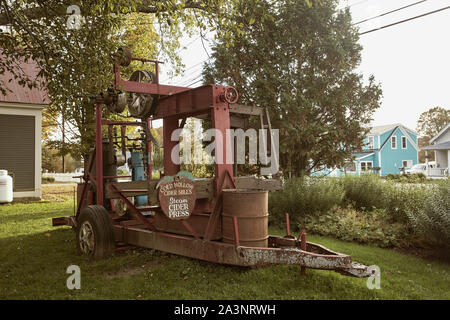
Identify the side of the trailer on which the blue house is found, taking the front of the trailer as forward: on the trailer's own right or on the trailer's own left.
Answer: on the trailer's own left

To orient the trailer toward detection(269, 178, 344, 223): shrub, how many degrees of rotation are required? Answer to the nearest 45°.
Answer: approximately 90° to its left

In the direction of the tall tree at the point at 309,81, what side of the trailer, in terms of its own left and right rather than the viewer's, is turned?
left

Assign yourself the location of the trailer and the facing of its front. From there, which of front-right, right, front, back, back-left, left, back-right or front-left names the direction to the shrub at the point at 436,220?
front-left

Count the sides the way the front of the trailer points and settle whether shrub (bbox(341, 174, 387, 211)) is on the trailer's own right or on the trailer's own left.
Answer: on the trailer's own left

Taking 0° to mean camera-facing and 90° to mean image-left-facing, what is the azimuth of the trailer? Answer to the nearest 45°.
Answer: approximately 315°

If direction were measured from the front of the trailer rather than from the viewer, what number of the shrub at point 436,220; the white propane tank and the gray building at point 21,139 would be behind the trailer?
2

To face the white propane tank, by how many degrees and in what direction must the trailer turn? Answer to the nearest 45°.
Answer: approximately 180°

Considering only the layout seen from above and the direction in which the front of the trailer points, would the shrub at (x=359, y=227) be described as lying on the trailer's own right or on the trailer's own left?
on the trailer's own left

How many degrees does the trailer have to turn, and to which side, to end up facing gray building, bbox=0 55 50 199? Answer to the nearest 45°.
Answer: approximately 180°

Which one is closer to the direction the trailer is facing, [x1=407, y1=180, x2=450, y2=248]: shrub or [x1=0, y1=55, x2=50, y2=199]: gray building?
the shrub
